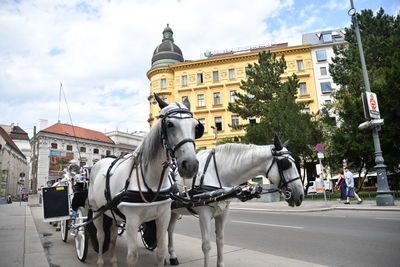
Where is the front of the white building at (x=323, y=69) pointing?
toward the camera

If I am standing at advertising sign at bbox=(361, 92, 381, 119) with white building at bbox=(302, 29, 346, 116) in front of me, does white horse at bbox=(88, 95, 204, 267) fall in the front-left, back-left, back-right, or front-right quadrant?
back-left

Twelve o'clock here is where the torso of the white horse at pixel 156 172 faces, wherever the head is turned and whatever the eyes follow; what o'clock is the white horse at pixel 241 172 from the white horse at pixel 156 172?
the white horse at pixel 241 172 is roughly at 9 o'clock from the white horse at pixel 156 172.

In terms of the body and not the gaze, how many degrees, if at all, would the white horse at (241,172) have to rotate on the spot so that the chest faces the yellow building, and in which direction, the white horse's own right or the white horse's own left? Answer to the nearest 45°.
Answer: approximately 135° to the white horse's own left

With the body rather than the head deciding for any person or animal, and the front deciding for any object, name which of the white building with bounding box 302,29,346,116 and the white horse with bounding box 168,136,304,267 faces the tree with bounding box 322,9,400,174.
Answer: the white building

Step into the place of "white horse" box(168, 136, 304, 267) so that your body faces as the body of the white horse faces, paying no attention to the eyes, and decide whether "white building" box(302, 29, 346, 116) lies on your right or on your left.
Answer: on your left

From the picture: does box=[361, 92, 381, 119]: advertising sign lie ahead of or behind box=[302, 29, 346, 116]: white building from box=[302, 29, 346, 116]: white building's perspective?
ahead

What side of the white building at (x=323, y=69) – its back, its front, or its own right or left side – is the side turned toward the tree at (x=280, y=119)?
front

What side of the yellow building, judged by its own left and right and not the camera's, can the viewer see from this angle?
front

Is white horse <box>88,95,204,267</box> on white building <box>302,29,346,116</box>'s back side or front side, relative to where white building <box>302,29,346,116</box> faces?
on the front side

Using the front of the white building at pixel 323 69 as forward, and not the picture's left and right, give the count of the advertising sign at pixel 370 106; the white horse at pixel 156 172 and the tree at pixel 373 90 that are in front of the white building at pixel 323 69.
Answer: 3

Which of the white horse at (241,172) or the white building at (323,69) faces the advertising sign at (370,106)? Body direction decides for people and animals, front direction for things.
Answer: the white building

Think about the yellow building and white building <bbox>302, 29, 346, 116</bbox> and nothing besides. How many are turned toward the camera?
2

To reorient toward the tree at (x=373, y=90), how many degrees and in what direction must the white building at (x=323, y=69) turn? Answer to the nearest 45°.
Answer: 0° — it already faces it

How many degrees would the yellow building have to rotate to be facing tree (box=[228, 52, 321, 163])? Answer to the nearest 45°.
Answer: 0° — it already faces it
